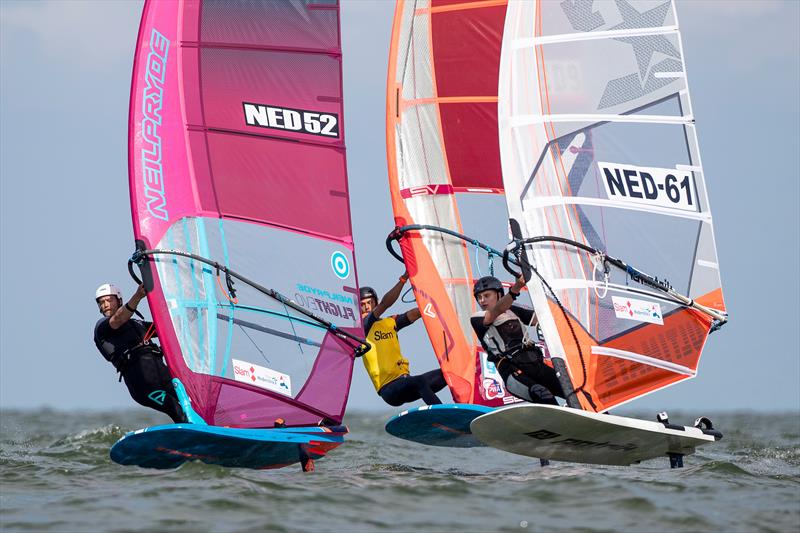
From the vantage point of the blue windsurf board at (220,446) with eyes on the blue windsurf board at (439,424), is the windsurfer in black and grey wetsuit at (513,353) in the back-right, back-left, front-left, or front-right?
front-right

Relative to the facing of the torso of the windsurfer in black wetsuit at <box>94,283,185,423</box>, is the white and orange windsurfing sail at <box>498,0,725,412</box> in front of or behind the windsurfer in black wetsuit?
in front

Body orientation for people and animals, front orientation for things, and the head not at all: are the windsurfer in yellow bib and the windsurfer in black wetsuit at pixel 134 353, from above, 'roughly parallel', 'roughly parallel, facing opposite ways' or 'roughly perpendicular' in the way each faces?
roughly parallel

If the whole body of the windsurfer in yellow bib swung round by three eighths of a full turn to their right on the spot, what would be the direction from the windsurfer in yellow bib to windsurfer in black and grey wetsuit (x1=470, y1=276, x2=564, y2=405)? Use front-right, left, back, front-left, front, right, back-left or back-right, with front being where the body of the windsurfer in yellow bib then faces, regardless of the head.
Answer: back-left

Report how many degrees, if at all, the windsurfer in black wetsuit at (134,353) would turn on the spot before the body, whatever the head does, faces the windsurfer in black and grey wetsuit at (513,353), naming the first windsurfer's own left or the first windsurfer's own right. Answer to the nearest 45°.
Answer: approximately 45° to the first windsurfer's own left

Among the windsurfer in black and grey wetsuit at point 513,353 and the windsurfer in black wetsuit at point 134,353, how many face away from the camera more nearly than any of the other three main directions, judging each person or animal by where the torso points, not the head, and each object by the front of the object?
0

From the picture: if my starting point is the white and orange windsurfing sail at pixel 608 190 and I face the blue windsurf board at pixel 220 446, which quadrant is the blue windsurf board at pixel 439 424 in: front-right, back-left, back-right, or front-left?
front-right

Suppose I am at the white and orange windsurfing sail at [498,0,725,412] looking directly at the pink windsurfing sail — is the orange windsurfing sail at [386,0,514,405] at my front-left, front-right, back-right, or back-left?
front-right

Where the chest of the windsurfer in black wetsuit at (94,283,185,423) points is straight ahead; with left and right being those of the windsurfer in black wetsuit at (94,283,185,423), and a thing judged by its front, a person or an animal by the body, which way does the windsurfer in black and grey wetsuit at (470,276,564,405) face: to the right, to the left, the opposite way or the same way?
the same way

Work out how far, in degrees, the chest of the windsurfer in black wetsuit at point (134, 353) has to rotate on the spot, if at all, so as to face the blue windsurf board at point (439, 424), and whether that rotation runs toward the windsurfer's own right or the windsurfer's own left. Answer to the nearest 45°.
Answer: approximately 45° to the windsurfer's own left

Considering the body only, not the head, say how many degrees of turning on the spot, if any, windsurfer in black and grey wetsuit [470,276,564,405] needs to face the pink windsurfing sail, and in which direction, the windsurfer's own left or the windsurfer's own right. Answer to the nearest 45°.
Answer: approximately 135° to the windsurfer's own right

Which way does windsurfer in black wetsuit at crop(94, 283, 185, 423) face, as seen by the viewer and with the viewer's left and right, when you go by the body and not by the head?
facing the viewer and to the right of the viewer

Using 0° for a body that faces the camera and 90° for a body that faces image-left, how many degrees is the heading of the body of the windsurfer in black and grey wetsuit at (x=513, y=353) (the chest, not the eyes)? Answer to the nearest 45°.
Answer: approximately 315°
